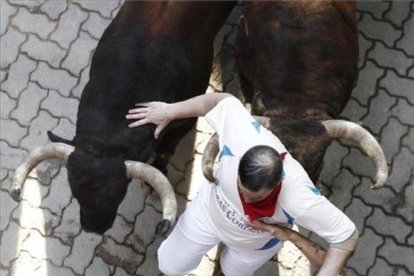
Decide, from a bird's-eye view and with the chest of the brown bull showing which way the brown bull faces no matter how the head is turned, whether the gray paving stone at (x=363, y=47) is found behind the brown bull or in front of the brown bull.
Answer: behind

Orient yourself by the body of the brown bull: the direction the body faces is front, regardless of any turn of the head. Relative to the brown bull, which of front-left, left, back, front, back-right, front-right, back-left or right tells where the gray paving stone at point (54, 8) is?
back-right

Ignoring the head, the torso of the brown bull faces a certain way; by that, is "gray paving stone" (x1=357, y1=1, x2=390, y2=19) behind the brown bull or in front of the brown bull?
behind

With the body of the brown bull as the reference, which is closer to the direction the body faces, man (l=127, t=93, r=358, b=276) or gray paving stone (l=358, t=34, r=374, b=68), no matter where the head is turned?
the man

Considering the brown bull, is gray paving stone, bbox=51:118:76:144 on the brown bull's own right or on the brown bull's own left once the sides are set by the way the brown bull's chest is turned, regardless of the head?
on the brown bull's own right

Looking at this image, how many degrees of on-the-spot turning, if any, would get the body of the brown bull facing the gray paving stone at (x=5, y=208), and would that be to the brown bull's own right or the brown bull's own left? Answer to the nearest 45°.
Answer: approximately 90° to the brown bull's own right

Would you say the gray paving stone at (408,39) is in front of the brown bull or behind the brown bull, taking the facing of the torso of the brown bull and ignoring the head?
behind

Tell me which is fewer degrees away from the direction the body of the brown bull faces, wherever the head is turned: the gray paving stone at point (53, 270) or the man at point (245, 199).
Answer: the man

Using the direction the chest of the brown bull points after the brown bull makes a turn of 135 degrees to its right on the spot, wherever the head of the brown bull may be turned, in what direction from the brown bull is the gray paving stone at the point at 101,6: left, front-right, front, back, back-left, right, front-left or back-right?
front

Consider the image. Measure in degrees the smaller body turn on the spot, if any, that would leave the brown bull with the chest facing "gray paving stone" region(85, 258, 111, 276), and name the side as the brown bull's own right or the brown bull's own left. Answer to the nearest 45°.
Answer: approximately 90° to the brown bull's own right

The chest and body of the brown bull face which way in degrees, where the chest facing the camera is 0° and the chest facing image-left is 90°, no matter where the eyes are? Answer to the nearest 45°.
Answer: approximately 0°
